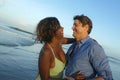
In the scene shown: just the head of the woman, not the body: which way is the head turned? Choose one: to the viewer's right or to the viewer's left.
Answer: to the viewer's right

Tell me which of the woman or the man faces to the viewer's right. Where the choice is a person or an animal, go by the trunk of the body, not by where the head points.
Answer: the woman

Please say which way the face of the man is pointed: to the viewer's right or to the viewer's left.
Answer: to the viewer's left

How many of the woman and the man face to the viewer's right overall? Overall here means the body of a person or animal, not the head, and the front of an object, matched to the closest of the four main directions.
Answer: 1

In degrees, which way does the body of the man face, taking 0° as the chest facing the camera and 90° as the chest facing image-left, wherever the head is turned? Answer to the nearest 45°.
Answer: approximately 45°

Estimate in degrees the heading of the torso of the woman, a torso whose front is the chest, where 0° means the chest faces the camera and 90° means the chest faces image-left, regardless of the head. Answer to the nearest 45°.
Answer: approximately 270°

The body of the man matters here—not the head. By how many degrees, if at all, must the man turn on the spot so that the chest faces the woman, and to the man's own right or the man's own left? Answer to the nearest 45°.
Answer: approximately 45° to the man's own right
